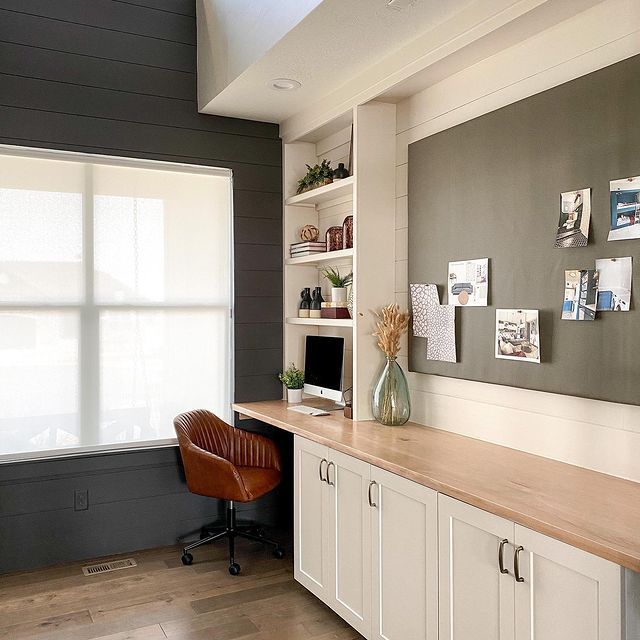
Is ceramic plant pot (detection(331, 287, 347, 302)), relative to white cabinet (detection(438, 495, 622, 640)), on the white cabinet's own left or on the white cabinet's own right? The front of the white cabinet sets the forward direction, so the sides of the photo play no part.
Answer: on the white cabinet's own right

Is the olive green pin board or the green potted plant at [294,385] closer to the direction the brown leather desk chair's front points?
the olive green pin board

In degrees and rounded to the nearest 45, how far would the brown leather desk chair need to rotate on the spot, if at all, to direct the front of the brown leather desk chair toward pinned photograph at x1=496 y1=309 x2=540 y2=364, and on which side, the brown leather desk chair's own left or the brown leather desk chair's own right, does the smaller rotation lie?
0° — it already faces it
